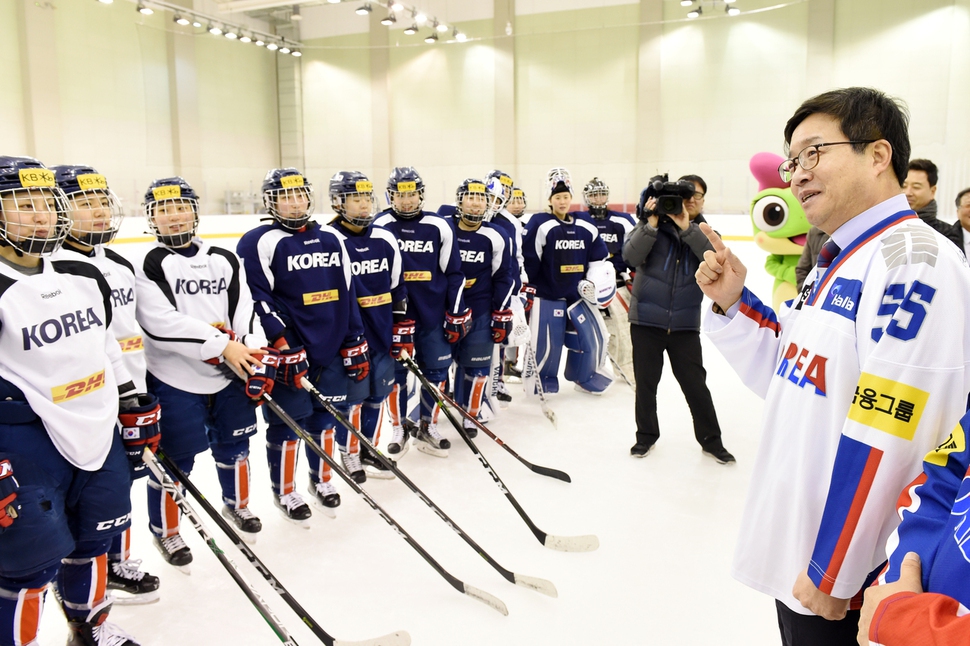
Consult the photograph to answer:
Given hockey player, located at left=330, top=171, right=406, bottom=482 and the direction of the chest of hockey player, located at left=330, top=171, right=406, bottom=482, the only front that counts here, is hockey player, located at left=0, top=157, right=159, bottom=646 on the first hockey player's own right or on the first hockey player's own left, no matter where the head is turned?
on the first hockey player's own right

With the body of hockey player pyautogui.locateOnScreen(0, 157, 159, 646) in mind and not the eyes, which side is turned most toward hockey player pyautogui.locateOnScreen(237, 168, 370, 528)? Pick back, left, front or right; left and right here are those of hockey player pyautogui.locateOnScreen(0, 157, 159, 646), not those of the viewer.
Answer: left

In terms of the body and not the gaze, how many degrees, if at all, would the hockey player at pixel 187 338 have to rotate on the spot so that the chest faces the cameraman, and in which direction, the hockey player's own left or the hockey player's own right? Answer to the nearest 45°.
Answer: approximately 45° to the hockey player's own left

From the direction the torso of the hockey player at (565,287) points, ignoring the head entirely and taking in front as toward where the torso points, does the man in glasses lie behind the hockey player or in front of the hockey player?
in front

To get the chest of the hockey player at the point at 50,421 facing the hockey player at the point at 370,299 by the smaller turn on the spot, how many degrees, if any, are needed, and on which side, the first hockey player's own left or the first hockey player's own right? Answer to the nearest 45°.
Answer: approximately 90° to the first hockey player's own left

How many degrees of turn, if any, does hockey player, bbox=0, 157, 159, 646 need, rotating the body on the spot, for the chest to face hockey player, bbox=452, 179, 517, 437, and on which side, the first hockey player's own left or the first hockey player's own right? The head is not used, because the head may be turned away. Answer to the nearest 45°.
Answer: approximately 90° to the first hockey player's own left

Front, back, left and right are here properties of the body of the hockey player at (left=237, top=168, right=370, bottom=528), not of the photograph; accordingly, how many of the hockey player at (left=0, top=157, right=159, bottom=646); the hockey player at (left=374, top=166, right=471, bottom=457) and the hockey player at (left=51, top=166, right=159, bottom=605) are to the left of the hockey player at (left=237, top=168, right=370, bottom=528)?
1
